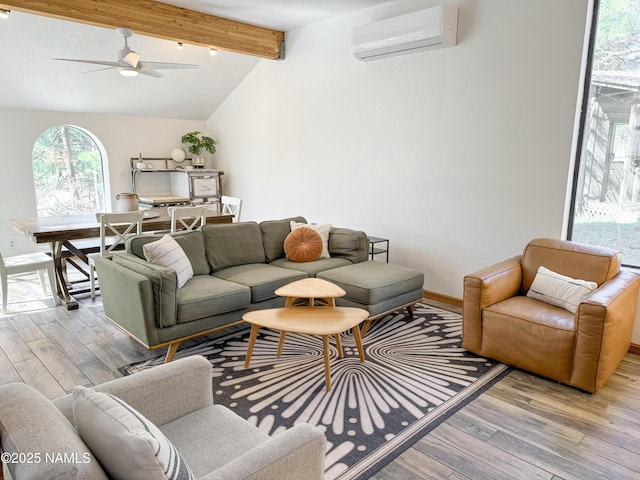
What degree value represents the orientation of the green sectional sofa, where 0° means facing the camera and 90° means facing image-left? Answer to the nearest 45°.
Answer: approximately 315°

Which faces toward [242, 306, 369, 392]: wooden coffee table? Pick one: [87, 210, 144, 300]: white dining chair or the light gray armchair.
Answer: the light gray armchair

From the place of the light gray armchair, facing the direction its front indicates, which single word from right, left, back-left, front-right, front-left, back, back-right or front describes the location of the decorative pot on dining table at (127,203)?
front-left

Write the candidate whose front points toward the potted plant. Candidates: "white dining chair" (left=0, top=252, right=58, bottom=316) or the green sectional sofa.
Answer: the white dining chair

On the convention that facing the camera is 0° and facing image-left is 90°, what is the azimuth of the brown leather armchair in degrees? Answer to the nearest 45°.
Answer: approximately 45°

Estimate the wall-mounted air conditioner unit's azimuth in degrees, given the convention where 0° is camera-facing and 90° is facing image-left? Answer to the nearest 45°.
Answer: approximately 45°

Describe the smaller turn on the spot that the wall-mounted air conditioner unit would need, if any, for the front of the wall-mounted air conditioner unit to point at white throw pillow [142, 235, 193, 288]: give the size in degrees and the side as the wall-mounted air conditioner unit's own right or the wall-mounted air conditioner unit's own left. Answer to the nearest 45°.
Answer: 0° — it already faces it

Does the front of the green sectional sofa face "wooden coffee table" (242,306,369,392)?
yes

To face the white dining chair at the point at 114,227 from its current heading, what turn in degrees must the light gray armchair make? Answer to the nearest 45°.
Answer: approximately 45° to its left

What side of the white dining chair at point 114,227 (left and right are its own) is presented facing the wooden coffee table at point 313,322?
back

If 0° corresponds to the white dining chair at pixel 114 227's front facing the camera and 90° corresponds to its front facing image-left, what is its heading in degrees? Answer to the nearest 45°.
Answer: approximately 135°

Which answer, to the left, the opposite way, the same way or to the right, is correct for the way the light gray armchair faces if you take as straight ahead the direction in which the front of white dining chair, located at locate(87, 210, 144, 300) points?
to the right

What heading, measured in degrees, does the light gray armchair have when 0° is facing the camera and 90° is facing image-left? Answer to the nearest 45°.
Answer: approximately 225°

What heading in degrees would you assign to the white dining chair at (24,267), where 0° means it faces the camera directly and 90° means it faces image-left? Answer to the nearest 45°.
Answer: approximately 225°

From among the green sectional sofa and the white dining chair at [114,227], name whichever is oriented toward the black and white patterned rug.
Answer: the green sectional sofa
